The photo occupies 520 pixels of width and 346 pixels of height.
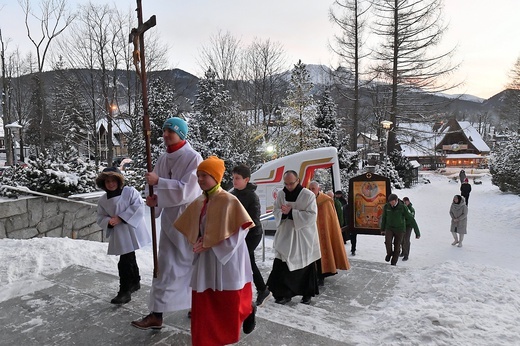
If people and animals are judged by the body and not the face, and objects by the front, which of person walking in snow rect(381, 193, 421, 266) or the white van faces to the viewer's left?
the white van

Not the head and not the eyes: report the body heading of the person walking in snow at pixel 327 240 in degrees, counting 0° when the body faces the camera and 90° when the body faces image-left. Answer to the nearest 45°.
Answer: approximately 45°

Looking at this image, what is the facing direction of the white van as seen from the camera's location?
facing to the left of the viewer

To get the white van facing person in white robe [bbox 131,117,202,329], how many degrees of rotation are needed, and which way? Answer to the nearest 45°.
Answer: approximately 90° to its left

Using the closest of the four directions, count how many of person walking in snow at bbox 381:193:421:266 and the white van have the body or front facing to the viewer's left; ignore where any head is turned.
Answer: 1

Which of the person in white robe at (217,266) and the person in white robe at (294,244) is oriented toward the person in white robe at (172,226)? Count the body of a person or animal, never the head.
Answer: the person in white robe at (294,244)

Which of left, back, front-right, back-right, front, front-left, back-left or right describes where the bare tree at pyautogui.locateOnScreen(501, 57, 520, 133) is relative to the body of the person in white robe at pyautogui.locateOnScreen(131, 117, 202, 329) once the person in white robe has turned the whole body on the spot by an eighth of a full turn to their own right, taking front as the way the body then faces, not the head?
back-right

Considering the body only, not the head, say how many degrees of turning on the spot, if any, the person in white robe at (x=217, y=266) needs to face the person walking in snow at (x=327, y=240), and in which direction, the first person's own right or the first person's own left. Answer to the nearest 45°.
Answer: approximately 180°

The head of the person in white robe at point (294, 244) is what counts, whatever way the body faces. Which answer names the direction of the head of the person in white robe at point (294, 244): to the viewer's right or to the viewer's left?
to the viewer's left

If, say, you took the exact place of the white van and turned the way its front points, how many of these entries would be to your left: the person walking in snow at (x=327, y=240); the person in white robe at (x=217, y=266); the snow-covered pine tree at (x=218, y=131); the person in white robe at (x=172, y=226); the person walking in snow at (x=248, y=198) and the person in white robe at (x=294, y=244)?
5

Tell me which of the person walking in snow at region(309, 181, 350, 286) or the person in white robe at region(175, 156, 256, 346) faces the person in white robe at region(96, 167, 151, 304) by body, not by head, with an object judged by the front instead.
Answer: the person walking in snow
